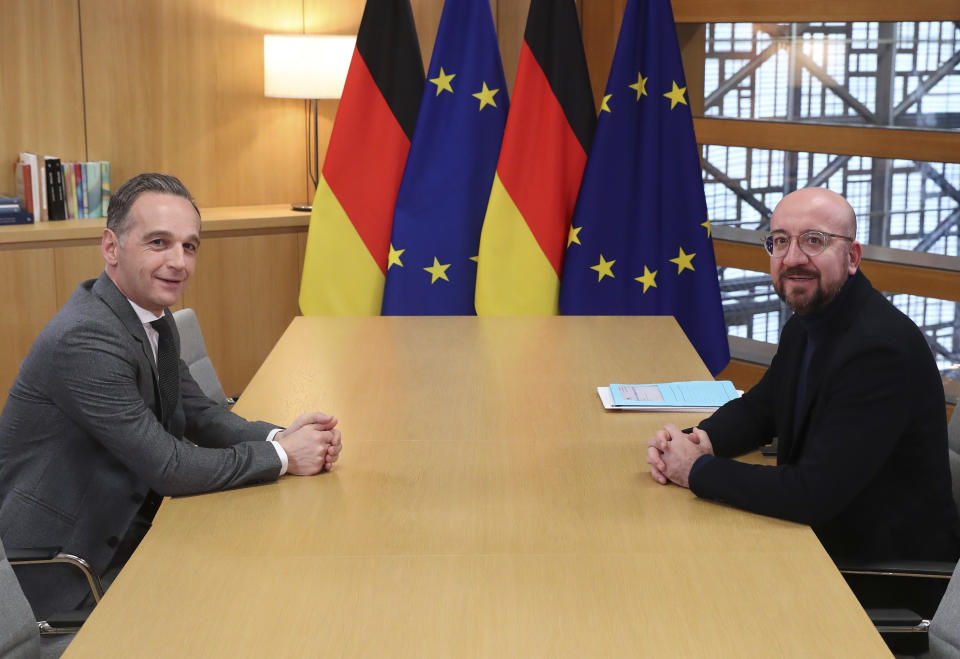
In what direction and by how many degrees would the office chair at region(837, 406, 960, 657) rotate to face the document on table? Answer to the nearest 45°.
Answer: approximately 45° to its right

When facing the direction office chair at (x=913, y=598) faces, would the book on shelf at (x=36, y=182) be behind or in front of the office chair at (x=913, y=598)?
in front

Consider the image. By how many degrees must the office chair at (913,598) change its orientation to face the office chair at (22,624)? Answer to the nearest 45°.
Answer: approximately 45° to its left

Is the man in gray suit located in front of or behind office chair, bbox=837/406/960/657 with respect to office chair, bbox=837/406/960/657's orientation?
in front

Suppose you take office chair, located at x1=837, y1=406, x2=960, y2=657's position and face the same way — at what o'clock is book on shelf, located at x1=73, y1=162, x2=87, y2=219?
The book on shelf is roughly at 1 o'clock from the office chair.

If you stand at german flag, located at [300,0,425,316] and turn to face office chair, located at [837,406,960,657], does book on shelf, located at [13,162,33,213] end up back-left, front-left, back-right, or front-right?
back-right

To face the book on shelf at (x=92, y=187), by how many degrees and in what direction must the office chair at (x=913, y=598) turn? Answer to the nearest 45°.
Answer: approximately 45° to its right

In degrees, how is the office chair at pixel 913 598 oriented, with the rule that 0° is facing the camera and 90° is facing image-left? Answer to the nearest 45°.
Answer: approximately 90°

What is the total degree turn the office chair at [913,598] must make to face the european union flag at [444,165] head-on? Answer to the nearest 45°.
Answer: approximately 45° to its right

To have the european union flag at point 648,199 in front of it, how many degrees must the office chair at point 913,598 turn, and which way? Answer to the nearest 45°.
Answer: approximately 45° to its right

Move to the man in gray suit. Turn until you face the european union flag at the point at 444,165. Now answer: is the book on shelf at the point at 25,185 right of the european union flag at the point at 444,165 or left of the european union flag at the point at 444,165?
left

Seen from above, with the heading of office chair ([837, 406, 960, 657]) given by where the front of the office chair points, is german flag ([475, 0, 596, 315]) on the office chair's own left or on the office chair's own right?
on the office chair's own right

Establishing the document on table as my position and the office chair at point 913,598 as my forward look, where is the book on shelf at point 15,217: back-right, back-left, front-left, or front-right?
back-right
